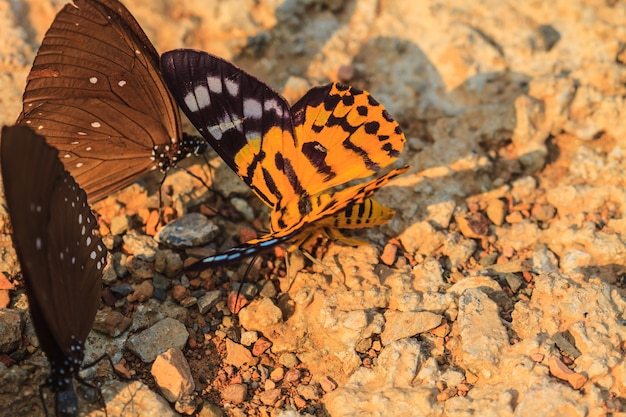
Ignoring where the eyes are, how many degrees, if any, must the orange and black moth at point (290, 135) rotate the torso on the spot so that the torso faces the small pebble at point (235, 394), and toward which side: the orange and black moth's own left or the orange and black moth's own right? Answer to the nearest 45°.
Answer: approximately 45° to the orange and black moth's own left

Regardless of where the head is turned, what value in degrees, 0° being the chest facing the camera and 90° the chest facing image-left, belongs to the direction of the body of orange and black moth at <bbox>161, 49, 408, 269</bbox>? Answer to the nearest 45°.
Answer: approximately 90°
